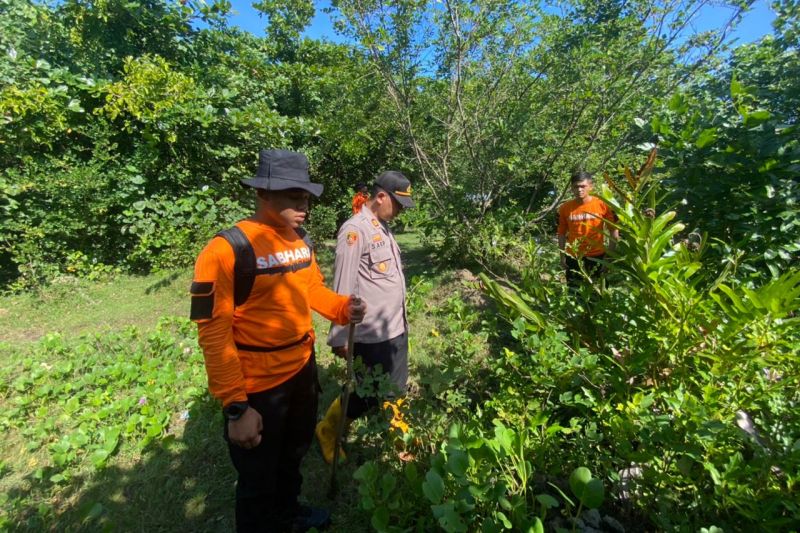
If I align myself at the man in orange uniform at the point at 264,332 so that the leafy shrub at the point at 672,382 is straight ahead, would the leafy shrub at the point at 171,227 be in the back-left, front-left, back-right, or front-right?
back-left

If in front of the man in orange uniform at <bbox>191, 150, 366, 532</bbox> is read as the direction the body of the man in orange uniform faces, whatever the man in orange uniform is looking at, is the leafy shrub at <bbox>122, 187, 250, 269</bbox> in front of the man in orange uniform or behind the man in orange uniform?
behind

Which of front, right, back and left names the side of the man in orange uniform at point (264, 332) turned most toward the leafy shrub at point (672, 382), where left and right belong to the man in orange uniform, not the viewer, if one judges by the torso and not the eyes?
front

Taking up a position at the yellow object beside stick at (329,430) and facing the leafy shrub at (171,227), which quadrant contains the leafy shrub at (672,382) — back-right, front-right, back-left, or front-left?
back-right

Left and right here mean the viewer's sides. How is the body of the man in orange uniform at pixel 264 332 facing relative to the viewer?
facing the viewer and to the right of the viewer
